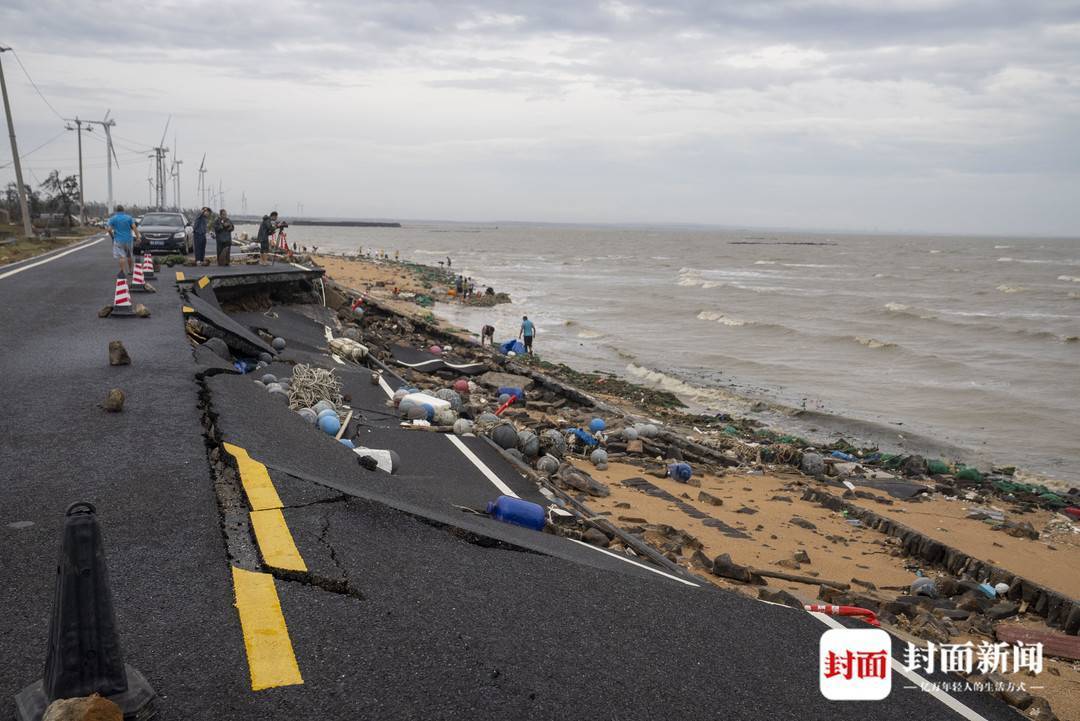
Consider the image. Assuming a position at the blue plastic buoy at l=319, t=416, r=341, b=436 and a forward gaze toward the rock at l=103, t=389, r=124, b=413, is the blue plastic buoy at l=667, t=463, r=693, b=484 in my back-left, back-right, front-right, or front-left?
back-left

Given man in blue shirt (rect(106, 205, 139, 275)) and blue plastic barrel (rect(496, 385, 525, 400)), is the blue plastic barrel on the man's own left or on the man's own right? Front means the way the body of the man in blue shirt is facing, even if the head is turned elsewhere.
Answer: on the man's own right

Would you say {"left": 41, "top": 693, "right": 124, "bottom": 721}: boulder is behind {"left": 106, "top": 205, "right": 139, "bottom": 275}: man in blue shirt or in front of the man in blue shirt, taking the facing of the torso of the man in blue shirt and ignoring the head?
behind

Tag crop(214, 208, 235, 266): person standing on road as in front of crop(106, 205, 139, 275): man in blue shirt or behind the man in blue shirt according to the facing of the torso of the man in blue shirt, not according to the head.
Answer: in front
